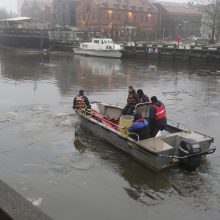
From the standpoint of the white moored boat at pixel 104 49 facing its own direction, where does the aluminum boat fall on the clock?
The aluminum boat is roughly at 9 o'clock from the white moored boat.

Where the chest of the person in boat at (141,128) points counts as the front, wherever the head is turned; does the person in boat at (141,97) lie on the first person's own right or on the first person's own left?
on the first person's own right

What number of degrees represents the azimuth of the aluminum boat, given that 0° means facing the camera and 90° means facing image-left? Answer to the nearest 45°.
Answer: approximately 135°

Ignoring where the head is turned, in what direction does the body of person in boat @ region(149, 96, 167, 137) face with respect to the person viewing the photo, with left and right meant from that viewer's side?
facing away from the viewer and to the left of the viewer

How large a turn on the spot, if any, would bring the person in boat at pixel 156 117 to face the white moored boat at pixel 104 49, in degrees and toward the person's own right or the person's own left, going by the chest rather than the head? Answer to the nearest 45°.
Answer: approximately 45° to the person's own right

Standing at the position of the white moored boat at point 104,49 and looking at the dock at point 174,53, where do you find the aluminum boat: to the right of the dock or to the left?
right

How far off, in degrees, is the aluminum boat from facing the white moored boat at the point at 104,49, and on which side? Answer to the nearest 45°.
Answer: approximately 45° to its right

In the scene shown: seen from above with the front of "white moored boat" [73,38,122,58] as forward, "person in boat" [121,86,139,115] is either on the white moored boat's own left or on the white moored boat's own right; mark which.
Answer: on the white moored boat's own left

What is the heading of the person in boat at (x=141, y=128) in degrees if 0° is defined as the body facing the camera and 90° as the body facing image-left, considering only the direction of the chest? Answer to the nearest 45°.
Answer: approximately 90°

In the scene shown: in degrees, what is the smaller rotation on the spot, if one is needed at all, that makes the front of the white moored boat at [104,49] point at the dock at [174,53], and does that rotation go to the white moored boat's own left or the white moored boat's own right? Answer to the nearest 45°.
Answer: approximately 135° to the white moored boat's own left

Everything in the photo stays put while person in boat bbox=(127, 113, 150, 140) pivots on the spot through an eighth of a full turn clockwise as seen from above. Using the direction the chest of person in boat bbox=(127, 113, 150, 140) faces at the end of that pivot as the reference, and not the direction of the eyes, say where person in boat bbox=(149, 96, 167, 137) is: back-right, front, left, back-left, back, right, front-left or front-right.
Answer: right

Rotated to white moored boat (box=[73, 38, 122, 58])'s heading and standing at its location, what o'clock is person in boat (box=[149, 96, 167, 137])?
The person in boat is roughly at 9 o'clock from the white moored boat.

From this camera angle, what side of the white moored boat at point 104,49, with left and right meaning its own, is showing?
left
